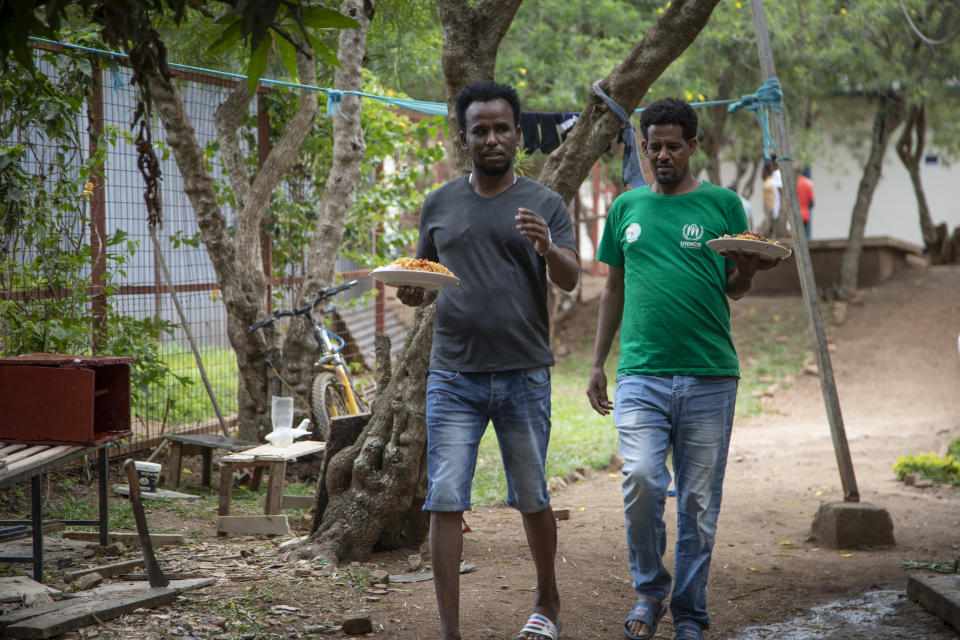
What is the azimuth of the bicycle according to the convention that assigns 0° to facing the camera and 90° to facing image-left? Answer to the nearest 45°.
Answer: approximately 45°

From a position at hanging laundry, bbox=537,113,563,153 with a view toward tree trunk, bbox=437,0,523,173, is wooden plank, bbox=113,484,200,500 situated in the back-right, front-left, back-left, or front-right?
front-right

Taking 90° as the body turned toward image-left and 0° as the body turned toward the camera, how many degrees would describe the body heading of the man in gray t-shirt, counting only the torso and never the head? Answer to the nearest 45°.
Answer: approximately 0°

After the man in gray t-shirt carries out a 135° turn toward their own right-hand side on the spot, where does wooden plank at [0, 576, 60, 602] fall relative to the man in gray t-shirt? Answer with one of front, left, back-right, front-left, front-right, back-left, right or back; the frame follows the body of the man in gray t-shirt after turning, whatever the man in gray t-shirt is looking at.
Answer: front-left

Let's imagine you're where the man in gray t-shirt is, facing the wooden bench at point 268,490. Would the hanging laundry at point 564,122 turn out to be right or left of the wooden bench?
right

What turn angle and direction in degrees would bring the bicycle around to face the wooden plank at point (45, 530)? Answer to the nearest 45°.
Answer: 0° — it already faces it

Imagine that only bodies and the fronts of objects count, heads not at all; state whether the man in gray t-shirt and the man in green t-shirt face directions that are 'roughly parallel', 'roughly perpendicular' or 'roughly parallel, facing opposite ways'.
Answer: roughly parallel

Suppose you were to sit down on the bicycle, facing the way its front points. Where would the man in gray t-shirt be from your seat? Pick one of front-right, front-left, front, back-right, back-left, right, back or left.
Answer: front-left

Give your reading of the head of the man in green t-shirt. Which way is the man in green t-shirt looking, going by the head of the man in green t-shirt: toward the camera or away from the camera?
toward the camera

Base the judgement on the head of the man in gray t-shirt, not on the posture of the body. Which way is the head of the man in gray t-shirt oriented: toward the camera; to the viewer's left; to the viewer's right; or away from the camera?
toward the camera

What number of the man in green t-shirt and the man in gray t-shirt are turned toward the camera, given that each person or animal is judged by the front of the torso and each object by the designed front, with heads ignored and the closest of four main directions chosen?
2

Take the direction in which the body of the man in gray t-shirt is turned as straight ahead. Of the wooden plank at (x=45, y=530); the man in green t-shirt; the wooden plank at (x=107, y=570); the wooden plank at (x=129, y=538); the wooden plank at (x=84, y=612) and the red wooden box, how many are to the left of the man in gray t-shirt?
1

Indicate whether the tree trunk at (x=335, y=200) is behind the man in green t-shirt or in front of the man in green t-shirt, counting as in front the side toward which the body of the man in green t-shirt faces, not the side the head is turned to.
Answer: behind

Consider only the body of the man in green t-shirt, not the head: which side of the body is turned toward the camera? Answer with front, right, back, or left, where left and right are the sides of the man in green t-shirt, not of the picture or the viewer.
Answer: front

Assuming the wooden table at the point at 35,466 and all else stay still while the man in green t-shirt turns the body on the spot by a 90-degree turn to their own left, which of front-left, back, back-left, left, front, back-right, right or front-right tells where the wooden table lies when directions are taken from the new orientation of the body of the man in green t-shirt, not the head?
back
